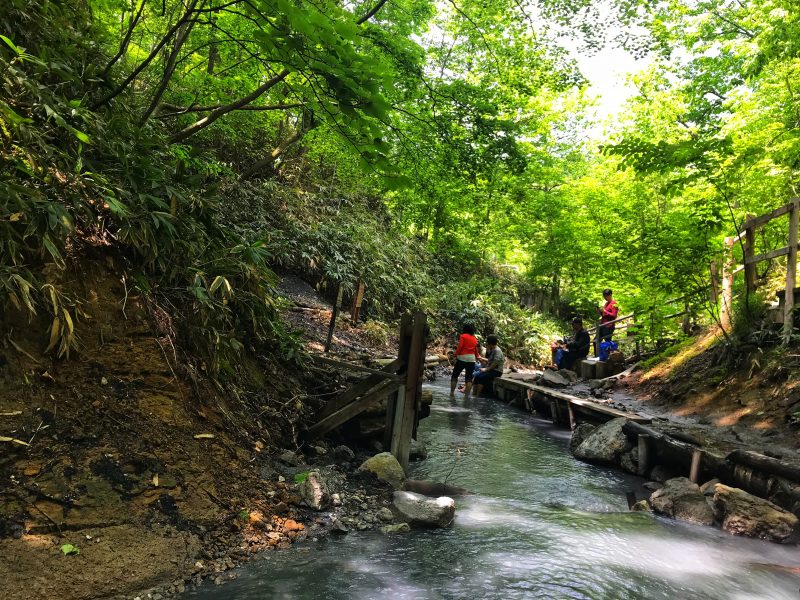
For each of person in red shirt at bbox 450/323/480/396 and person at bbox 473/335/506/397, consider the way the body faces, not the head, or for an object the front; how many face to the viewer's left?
1

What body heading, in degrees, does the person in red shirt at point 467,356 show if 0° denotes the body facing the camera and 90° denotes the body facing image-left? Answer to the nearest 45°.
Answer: approximately 180°

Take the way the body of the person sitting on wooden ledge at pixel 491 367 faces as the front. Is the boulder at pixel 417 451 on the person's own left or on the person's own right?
on the person's own left

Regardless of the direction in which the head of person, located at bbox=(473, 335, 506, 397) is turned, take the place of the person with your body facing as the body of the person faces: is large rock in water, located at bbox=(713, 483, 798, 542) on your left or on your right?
on your left

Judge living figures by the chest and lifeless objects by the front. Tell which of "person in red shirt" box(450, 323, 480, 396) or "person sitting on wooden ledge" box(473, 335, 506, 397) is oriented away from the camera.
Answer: the person in red shirt

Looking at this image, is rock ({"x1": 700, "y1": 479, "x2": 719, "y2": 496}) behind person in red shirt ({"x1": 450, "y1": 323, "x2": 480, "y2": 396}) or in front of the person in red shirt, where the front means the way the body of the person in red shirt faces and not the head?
behind

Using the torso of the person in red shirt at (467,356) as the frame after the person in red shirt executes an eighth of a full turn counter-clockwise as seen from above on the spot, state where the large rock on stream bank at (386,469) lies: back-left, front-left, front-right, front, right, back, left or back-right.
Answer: back-left

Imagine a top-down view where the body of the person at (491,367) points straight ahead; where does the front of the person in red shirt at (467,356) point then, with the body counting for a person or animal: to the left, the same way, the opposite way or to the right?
to the right

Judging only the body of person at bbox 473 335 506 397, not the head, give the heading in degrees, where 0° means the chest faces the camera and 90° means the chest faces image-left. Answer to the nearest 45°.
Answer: approximately 90°

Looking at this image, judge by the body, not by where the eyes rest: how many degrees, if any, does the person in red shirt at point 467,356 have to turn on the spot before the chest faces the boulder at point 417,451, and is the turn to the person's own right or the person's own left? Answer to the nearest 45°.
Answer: approximately 180°

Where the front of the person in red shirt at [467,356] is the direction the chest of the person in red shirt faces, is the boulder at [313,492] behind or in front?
behind
